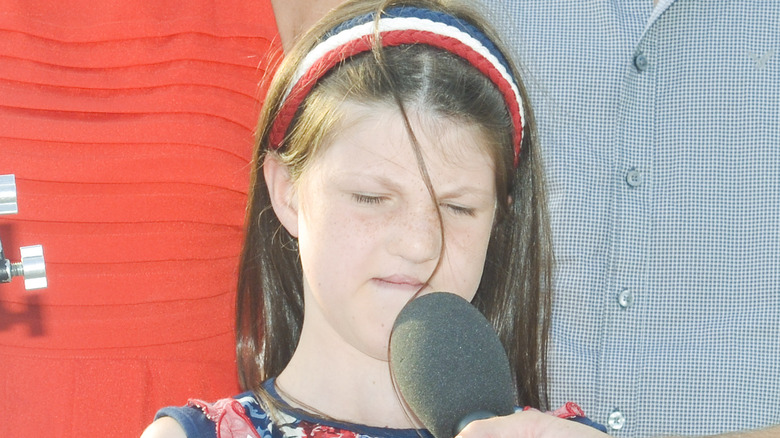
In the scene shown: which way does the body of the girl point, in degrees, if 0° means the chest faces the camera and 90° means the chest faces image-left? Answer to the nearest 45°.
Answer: approximately 0°

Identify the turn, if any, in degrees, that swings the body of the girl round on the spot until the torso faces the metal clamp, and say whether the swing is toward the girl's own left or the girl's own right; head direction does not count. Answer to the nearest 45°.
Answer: approximately 90° to the girl's own right
